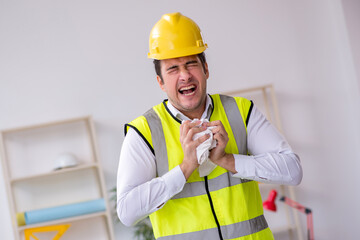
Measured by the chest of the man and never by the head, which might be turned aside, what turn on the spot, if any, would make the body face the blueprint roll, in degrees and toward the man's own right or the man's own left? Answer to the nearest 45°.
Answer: approximately 135° to the man's own right

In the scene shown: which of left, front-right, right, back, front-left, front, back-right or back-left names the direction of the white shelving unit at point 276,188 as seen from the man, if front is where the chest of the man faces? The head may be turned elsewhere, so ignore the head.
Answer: back

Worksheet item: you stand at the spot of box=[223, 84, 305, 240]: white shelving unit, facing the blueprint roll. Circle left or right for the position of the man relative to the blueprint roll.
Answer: left

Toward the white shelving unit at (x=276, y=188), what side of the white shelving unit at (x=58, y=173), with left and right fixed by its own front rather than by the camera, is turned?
left

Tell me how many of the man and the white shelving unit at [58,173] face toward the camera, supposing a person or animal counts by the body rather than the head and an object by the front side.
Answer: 2

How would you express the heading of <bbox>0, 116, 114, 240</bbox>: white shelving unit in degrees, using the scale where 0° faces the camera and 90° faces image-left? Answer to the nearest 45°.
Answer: approximately 0°
